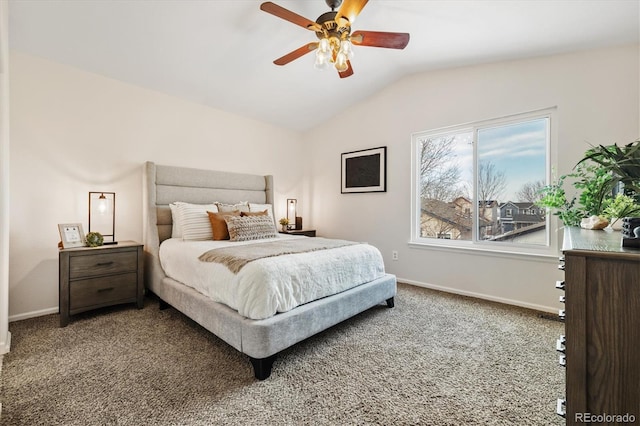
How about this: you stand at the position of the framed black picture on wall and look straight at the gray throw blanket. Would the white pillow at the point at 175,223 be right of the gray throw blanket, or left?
right

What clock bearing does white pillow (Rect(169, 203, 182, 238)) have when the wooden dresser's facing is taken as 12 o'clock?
The white pillow is roughly at 12 o'clock from the wooden dresser.

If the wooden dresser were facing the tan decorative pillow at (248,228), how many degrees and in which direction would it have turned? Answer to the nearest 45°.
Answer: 0° — it already faces it

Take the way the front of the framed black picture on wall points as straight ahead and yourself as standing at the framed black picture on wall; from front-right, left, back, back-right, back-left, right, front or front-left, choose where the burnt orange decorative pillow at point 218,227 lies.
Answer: front

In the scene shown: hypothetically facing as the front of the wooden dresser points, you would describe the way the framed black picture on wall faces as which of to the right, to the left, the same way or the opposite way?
to the left

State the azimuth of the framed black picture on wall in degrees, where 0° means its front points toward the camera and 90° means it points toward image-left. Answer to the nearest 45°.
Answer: approximately 45°

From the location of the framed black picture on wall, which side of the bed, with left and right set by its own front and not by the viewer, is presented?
left

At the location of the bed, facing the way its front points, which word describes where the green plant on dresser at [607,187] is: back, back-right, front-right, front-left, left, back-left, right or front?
front

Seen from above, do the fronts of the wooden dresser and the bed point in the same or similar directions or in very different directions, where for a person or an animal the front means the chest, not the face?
very different directions

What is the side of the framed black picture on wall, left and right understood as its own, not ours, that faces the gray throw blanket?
front

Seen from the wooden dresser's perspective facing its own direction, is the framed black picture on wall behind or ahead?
ahead

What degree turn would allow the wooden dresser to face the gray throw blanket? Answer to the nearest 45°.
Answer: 0° — it already faces it

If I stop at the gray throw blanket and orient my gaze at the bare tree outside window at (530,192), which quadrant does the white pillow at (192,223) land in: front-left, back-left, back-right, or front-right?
back-left

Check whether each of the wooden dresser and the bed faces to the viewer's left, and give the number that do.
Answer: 1

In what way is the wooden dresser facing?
to the viewer's left

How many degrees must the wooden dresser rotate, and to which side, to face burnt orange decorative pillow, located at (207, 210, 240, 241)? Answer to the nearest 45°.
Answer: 0° — it already faces it
